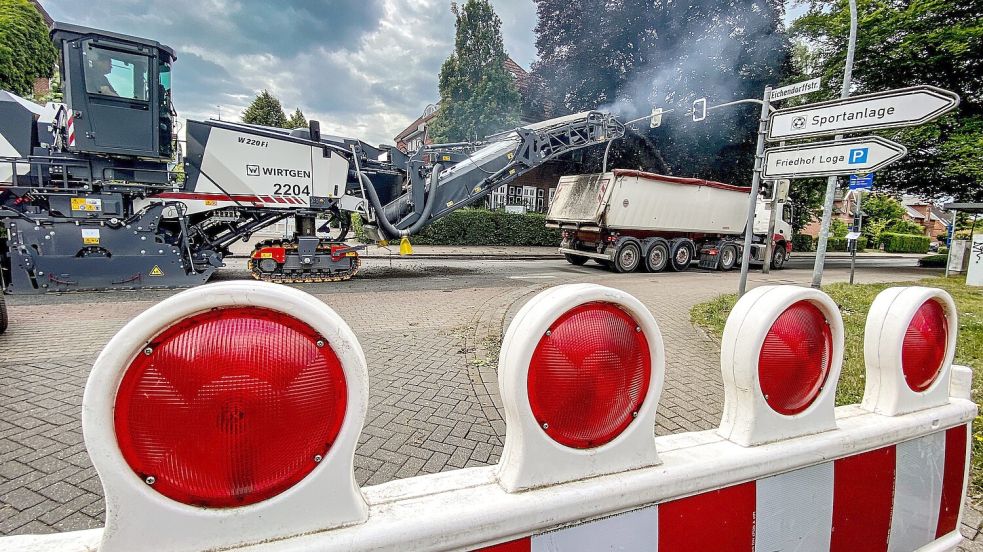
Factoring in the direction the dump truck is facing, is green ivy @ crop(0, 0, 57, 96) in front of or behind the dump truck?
behind

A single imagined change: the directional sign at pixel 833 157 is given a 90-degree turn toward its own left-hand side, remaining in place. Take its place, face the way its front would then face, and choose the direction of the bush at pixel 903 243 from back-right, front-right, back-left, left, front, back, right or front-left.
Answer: left

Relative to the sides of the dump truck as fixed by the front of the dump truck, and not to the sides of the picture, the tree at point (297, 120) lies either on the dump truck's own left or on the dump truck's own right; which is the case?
on the dump truck's own left

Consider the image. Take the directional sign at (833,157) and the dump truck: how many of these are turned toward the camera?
1

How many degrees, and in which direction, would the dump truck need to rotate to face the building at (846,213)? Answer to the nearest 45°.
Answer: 0° — it already faces it

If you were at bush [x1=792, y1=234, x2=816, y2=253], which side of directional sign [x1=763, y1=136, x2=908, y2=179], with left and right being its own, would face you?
back

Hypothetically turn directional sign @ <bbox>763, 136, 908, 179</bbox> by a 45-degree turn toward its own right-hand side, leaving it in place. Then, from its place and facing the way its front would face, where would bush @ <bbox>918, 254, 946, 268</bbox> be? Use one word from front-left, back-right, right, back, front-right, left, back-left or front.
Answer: back-right

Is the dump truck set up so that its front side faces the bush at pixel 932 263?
yes

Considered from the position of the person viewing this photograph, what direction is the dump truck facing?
facing away from the viewer and to the right of the viewer

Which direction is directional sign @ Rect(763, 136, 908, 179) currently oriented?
toward the camera

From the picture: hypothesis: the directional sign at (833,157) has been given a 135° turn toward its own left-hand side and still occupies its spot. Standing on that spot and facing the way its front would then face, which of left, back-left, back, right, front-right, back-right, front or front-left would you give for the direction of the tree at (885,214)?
front-left

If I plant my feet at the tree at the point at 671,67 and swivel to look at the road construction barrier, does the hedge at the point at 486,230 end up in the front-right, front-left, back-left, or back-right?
front-right

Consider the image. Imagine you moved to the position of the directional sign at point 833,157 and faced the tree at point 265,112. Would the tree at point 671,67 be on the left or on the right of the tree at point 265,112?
right

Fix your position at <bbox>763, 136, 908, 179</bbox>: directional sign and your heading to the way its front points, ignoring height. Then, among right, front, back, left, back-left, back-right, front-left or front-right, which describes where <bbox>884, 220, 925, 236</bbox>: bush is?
back

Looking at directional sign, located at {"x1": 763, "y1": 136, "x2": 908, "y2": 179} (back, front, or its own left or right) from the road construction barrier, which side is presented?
front

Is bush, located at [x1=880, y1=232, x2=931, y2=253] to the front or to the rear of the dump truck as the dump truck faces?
to the front
